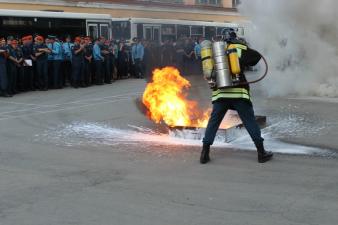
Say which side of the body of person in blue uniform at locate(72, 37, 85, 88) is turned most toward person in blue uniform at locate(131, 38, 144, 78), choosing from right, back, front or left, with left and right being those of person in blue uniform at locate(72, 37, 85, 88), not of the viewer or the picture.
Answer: left

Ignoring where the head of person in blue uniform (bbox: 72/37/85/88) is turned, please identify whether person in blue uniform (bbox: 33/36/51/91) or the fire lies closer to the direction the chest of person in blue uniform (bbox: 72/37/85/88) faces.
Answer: the fire

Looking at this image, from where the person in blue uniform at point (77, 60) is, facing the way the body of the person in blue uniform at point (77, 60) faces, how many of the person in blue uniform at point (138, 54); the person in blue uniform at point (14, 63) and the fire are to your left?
1

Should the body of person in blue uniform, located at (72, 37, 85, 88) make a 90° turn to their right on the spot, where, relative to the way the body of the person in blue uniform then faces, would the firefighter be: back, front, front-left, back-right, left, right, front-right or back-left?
front-left

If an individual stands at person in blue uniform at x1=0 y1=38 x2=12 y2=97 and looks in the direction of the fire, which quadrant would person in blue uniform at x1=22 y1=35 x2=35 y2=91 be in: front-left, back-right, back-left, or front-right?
back-left

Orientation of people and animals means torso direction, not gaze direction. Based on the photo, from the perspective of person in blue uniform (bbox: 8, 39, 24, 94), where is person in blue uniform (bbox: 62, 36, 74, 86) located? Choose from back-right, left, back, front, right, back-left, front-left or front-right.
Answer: left

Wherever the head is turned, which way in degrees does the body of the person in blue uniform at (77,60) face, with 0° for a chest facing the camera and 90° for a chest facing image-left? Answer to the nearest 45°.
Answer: approximately 315°

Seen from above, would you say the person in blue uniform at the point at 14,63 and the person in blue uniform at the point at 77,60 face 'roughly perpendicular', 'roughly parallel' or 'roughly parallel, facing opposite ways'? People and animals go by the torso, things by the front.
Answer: roughly parallel

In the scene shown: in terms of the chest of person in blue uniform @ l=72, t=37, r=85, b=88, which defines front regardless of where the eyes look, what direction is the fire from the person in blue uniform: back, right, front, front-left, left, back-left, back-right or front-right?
front-right

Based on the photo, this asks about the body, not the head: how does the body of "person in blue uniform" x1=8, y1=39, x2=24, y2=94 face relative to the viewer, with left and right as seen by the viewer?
facing the viewer and to the right of the viewer

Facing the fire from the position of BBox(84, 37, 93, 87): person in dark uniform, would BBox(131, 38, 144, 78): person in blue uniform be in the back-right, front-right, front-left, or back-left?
back-left

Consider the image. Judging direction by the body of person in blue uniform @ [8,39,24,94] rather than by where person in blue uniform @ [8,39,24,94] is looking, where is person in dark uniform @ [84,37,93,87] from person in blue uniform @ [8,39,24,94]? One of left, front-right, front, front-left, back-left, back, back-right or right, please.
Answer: left

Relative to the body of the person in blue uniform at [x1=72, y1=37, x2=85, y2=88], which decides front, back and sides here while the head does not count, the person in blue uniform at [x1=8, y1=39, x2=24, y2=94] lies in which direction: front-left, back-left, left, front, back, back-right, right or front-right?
right

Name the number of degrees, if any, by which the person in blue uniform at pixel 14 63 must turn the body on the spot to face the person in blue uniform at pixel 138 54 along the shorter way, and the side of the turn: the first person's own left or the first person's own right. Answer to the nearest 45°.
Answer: approximately 90° to the first person's own left

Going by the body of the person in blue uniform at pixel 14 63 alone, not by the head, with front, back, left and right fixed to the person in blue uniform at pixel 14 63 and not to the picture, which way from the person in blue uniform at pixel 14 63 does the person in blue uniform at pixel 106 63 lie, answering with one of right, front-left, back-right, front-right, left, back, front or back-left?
left
